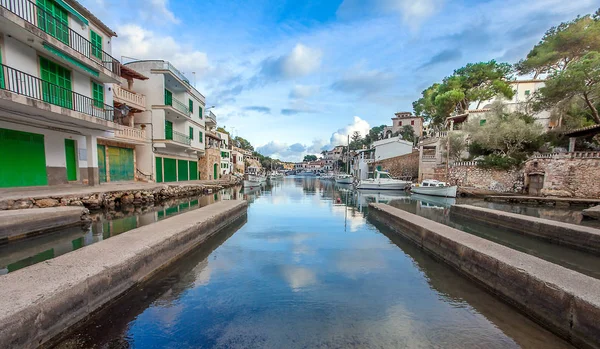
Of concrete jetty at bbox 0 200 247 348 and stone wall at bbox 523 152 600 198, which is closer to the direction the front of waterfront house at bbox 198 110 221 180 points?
the stone wall

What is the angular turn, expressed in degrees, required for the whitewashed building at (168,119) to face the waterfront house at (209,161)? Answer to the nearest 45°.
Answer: approximately 90° to its left

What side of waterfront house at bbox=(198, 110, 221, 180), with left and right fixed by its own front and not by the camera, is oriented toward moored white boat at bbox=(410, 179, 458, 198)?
front

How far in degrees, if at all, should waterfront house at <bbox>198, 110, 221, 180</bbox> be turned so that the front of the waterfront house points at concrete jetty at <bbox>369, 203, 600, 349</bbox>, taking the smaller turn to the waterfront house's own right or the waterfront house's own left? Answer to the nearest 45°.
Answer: approximately 45° to the waterfront house's own right

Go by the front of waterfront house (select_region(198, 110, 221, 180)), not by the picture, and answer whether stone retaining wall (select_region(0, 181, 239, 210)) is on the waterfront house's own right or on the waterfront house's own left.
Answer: on the waterfront house's own right

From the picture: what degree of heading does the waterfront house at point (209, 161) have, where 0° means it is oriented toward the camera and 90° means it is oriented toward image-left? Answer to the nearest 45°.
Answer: approximately 315°

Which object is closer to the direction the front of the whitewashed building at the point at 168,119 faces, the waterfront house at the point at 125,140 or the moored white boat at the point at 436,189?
the moored white boat

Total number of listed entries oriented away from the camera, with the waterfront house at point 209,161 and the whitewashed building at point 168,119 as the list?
0

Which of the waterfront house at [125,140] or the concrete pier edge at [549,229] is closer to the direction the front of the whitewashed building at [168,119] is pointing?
the concrete pier edge
